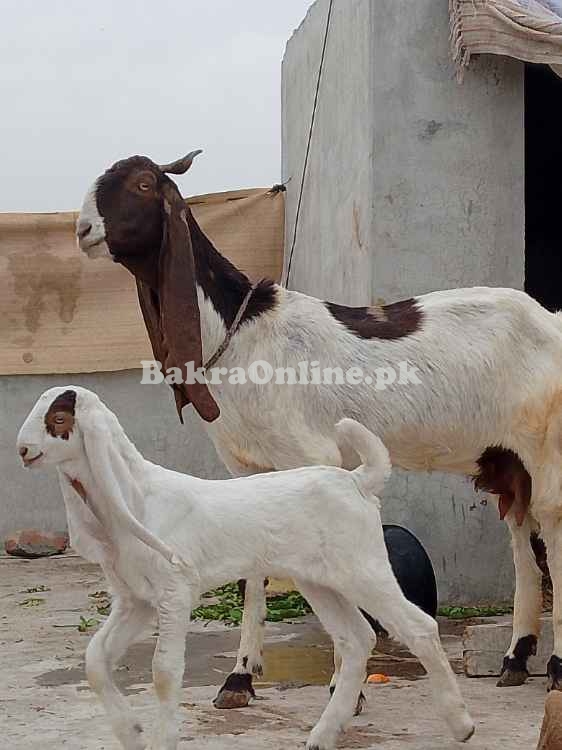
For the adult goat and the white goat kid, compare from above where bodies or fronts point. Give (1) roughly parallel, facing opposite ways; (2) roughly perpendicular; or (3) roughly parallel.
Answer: roughly parallel

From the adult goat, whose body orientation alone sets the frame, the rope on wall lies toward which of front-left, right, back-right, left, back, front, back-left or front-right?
right

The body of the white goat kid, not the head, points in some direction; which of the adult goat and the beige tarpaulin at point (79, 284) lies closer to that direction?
the beige tarpaulin

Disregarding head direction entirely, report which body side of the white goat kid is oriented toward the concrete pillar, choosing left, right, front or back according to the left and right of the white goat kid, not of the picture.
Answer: right

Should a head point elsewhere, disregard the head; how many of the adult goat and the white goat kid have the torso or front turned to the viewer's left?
2

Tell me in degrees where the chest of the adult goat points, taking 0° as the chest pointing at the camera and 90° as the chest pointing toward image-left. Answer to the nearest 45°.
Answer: approximately 90°

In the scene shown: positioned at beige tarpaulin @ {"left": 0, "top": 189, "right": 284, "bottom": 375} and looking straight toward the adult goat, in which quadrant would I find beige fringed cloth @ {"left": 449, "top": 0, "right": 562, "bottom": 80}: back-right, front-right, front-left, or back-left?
front-left

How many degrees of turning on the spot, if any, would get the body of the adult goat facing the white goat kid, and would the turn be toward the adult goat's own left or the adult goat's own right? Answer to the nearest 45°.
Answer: approximately 90° to the adult goat's own left

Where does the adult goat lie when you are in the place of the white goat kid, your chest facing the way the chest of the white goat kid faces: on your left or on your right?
on your right

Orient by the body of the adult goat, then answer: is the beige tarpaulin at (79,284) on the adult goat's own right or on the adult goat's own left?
on the adult goat's own right

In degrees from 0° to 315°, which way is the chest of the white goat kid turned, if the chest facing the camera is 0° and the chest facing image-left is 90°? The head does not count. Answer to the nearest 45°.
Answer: approximately 90°

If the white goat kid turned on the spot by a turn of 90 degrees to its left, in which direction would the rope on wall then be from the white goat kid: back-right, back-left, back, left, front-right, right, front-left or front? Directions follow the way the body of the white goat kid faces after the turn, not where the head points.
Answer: back

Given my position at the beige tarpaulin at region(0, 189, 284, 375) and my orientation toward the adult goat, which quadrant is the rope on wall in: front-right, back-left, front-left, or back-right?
front-left
